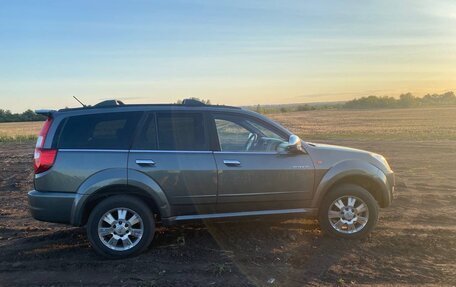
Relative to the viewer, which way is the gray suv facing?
to the viewer's right
